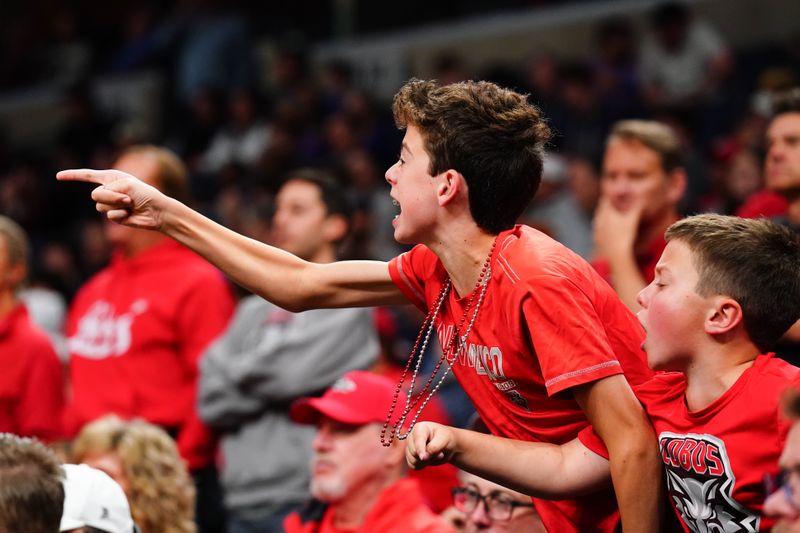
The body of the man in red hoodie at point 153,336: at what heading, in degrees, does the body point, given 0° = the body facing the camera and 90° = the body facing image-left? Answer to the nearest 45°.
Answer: approximately 45°

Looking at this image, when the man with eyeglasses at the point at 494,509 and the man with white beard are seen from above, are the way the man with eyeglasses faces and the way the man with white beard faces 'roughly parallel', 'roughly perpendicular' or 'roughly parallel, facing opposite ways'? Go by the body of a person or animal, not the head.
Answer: roughly parallel

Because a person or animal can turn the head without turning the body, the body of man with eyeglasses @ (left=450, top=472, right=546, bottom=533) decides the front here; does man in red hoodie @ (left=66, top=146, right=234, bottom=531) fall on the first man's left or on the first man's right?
on the first man's right

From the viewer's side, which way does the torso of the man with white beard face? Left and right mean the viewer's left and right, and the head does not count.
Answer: facing the viewer and to the left of the viewer

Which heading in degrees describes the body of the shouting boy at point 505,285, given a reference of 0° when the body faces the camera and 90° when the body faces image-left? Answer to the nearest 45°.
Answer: approximately 90°

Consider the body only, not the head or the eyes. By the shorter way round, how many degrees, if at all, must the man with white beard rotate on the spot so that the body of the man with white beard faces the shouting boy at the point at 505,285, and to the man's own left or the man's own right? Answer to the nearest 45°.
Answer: approximately 45° to the man's own left

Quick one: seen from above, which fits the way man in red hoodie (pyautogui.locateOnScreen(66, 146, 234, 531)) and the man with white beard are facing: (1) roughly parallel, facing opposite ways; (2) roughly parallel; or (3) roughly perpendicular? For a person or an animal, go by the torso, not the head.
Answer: roughly parallel

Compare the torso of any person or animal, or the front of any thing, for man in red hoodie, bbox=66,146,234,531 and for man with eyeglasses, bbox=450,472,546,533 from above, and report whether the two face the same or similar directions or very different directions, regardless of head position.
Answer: same or similar directions

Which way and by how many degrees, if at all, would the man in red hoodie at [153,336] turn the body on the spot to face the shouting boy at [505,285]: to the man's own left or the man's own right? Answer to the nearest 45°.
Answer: approximately 45° to the man's own left

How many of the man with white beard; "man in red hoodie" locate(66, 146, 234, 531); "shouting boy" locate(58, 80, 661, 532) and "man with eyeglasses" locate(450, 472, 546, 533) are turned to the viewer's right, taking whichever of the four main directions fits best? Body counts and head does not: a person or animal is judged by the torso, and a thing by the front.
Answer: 0

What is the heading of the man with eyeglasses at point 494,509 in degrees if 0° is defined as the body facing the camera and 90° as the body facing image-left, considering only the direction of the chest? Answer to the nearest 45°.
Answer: approximately 45°

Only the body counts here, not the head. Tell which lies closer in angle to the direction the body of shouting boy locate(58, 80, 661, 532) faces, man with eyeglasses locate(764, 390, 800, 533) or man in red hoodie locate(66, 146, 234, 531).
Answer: the man in red hoodie
